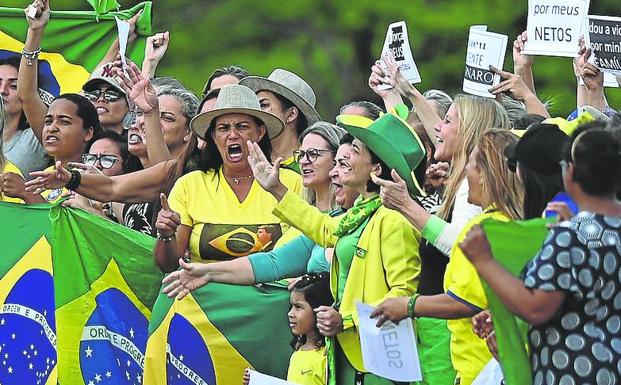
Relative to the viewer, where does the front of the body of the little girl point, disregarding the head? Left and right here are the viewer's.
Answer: facing the viewer and to the left of the viewer

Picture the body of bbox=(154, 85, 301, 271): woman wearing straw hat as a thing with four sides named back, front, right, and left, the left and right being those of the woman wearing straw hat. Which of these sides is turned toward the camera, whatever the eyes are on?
front
